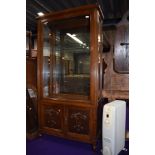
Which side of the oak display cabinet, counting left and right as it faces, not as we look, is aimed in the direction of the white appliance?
left

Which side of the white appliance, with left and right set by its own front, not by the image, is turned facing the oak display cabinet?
right

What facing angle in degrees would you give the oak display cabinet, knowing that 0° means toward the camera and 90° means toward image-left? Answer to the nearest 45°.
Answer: approximately 45°

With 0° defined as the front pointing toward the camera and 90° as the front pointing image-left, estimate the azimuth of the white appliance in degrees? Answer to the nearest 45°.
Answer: approximately 45°
